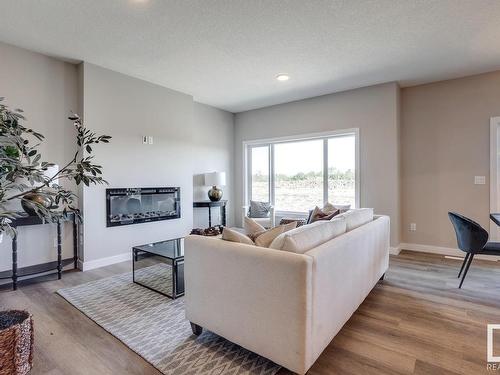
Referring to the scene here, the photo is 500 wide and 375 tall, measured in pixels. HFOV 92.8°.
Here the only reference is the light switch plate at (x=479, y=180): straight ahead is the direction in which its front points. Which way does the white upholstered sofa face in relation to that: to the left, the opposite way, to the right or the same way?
to the right

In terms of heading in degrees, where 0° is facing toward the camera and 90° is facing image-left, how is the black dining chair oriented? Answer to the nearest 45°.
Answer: approximately 270°

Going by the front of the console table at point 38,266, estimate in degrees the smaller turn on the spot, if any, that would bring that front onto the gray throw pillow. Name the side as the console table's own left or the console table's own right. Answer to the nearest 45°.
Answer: approximately 45° to the console table's own left

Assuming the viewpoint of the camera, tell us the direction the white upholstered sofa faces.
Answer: facing away from the viewer and to the left of the viewer

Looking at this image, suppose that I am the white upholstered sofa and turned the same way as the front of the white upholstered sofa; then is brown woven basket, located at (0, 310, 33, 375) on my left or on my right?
on my left

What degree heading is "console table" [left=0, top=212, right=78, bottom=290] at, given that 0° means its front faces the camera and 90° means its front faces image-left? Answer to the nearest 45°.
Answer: approximately 315°

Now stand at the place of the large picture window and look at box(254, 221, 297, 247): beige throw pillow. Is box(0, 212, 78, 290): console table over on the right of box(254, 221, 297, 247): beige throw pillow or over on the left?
right

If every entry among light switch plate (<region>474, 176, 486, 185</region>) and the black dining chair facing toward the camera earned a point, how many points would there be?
1
